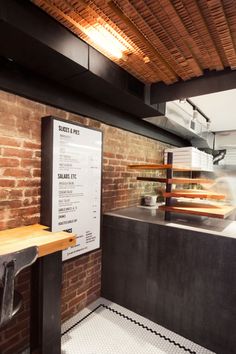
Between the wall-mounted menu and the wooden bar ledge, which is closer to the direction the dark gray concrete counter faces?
the wooden bar ledge

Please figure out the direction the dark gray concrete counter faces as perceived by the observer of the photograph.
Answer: facing the viewer and to the left of the viewer

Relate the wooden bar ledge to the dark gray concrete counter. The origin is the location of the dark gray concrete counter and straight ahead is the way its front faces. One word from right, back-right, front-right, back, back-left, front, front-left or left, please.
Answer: front

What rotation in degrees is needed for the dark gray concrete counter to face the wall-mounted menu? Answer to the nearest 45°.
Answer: approximately 45° to its right

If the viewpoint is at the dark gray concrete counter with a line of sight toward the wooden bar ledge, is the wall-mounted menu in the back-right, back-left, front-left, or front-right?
front-right
